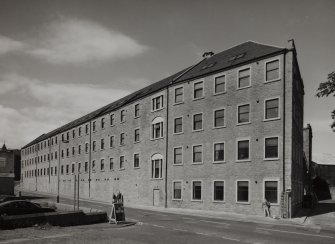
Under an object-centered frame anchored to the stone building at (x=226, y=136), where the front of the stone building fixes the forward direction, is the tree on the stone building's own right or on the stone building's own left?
on the stone building's own left

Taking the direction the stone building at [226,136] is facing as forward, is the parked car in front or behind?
in front

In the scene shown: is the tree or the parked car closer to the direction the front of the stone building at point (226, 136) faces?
the parked car

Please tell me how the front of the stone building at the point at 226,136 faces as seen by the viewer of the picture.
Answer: facing the viewer and to the left of the viewer
